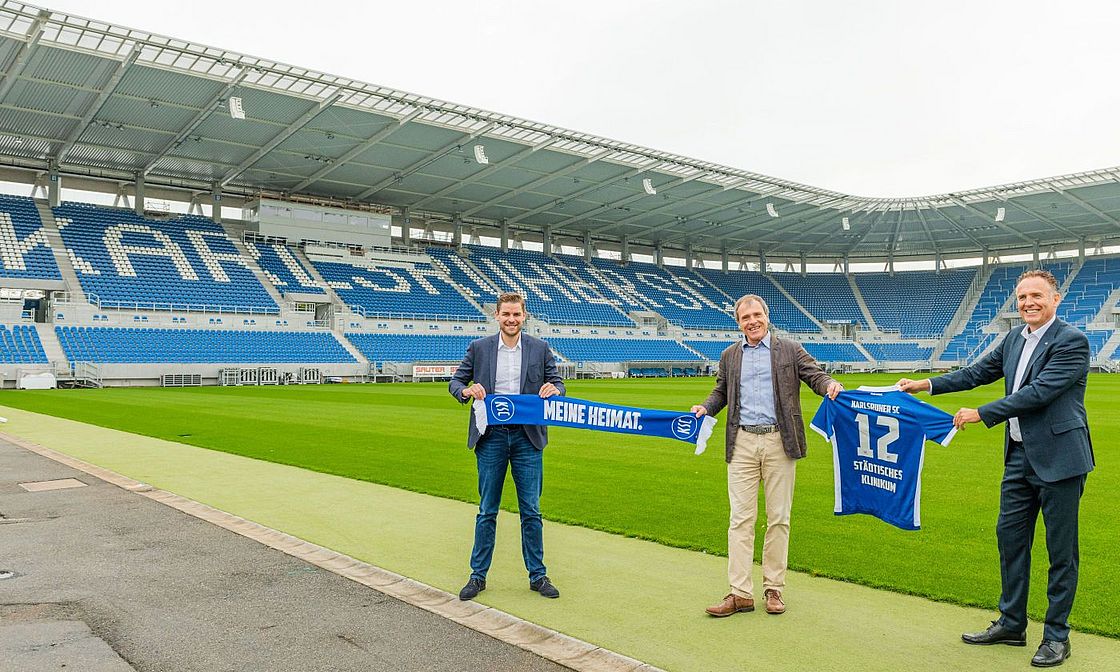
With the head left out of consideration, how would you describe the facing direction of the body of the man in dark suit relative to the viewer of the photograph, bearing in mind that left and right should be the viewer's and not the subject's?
facing the viewer and to the left of the viewer

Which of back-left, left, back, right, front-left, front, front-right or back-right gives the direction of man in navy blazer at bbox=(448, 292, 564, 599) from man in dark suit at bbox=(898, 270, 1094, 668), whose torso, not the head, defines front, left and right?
front-right

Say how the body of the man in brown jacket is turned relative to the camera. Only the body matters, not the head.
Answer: toward the camera

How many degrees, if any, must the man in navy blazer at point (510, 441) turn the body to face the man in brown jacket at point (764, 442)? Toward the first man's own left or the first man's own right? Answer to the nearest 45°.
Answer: approximately 90° to the first man's own left

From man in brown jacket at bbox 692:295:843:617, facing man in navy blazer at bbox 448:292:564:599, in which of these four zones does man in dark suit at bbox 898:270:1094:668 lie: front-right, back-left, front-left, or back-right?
back-left

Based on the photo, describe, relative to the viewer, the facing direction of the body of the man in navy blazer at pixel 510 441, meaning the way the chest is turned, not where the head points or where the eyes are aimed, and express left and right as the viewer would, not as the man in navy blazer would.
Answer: facing the viewer

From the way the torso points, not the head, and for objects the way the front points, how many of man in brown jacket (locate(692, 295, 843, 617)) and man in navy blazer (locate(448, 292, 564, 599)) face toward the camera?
2

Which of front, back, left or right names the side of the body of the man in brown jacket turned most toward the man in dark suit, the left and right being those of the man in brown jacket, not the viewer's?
left

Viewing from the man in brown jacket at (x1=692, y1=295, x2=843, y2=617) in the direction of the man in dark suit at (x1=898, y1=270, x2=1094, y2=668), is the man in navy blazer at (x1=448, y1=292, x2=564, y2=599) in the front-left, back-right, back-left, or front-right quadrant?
back-right
